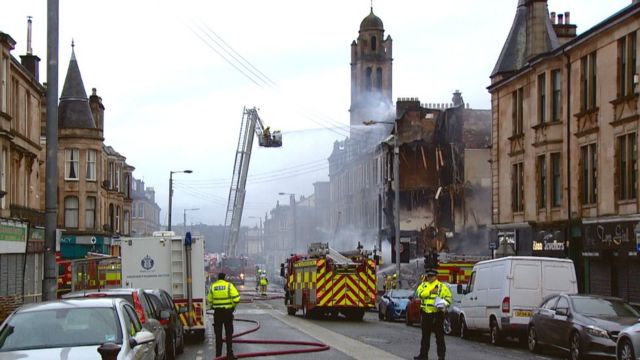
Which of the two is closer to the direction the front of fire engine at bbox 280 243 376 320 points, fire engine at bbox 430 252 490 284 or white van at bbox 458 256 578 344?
the fire engine

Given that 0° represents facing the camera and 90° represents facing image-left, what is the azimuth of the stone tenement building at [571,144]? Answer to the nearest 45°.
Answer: approximately 45°

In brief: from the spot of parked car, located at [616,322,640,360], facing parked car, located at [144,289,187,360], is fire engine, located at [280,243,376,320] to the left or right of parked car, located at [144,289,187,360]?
right

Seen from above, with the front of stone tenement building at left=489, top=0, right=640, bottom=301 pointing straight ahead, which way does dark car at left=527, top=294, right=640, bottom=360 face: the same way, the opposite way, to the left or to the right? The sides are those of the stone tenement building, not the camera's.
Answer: to the left

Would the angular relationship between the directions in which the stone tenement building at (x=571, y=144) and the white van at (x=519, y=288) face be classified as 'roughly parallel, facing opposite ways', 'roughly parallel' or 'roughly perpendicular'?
roughly perpendicular

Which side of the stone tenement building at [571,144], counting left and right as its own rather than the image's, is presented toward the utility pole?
front

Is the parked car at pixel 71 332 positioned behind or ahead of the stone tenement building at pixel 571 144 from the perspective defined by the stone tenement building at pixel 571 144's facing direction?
ahead
